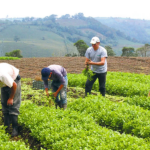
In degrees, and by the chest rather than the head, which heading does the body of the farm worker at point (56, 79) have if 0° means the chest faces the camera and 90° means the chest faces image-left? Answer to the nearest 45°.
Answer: approximately 45°

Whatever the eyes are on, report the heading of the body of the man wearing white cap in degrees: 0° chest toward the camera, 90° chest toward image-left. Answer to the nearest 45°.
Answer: approximately 45°

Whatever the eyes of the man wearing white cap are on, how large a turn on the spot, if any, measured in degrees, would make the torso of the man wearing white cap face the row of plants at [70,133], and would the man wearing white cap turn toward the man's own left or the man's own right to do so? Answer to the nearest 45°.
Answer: approximately 45° to the man's own left

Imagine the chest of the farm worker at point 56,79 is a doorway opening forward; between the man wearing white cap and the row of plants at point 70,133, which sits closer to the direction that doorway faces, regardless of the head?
the row of plants

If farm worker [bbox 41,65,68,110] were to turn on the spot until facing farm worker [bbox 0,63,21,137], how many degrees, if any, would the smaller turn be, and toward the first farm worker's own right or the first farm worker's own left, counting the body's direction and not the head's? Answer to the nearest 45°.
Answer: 0° — they already face them
